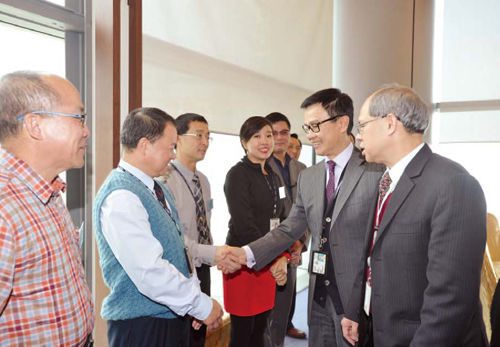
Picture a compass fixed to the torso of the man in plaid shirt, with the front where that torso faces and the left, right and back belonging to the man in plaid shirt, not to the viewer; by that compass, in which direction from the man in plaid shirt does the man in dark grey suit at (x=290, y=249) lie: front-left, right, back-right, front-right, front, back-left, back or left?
front-left

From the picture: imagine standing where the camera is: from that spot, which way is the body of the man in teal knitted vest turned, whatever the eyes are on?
to the viewer's right

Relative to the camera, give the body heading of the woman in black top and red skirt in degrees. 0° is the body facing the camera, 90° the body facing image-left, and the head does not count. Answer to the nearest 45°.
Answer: approximately 315°

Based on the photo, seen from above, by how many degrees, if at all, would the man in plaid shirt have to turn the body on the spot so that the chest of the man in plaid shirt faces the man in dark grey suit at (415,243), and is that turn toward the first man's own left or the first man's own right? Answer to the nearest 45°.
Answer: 0° — they already face them

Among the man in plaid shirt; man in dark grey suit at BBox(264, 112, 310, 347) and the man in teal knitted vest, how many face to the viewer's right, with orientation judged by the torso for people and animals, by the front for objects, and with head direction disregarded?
2

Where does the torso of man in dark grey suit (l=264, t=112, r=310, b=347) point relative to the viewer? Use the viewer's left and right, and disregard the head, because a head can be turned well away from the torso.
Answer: facing the viewer

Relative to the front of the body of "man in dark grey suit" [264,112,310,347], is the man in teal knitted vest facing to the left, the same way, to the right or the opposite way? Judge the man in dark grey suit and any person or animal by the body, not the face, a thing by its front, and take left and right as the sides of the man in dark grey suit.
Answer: to the left

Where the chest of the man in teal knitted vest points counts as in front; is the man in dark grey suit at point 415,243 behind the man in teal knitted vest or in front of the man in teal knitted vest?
in front

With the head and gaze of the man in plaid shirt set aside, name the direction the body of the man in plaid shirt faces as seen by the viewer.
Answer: to the viewer's right

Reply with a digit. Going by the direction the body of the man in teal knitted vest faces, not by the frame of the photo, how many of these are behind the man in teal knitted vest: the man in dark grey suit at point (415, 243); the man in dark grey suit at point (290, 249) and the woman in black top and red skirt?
0

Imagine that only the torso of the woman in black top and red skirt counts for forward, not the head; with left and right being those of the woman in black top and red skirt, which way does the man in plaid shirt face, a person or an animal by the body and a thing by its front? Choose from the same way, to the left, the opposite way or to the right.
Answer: to the left

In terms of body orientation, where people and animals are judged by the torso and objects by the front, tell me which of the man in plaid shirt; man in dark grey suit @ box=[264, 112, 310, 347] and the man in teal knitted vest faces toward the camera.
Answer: the man in dark grey suit

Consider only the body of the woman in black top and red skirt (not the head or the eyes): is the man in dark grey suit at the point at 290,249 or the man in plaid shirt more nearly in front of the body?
the man in plaid shirt

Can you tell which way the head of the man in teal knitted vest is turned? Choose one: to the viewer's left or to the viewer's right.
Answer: to the viewer's right

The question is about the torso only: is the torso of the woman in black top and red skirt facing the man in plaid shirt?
no

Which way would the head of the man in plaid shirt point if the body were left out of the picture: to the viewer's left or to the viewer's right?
to the viewer's right
